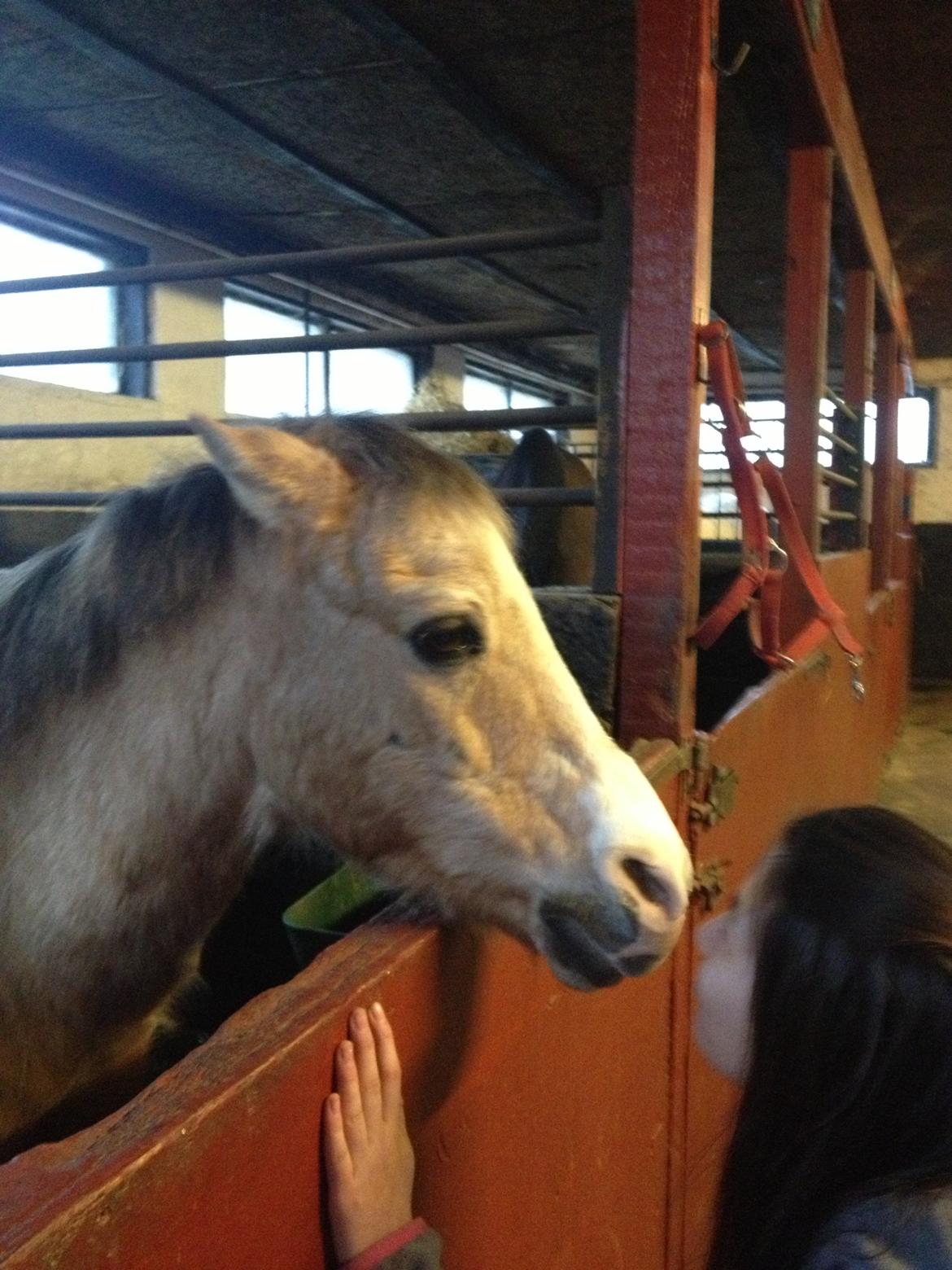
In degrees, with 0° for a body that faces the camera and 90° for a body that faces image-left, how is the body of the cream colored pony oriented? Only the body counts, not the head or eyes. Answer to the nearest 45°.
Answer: approximately 270°

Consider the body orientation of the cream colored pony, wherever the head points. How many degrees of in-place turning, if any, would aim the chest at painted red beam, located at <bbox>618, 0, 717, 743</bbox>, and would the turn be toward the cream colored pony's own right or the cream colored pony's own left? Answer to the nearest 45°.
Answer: approximately 45° to the cream colored pony's own left

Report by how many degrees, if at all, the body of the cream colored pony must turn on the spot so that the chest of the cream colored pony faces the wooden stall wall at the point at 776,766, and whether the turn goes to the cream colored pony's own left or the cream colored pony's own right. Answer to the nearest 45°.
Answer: approximately 45° to the cream colored pony's own left
